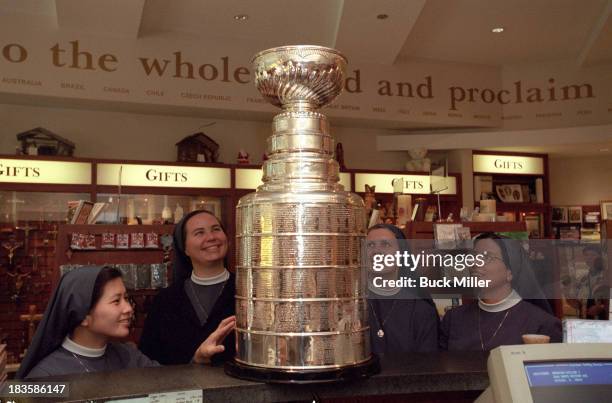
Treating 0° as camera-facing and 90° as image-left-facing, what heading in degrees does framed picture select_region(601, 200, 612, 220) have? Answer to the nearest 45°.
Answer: approximately 0°

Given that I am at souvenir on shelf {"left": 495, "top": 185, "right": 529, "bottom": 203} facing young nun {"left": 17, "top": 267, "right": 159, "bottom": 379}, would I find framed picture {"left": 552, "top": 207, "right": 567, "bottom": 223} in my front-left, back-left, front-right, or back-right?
back-left

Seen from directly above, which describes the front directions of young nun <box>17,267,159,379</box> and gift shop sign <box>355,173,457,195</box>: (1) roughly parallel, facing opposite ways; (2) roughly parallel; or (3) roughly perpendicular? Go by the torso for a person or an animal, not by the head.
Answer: roughly perpendicular

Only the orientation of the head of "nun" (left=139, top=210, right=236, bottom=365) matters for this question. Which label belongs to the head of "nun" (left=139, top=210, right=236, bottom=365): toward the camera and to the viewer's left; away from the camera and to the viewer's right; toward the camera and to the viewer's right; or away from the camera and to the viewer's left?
toward the camera and to the viewer's right

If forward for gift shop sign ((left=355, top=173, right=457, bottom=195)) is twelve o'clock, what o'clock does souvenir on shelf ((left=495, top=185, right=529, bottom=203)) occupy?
The souvenir on shelf is roughly at 8 o'clock from the gift shop sign.

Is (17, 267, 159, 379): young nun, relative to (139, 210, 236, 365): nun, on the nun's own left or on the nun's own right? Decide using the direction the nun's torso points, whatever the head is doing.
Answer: on the nun's own right

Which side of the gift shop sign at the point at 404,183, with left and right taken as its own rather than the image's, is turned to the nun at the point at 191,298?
front

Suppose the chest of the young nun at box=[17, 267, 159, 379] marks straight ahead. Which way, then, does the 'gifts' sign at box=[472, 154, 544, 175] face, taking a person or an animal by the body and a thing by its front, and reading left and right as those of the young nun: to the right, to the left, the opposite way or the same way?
to the right

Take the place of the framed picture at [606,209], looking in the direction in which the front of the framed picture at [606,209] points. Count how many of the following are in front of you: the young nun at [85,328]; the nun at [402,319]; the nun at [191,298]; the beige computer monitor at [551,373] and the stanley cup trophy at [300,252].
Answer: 5

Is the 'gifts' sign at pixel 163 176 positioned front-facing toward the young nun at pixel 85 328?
yes

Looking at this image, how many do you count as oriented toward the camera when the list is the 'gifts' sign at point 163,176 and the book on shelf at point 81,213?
2
